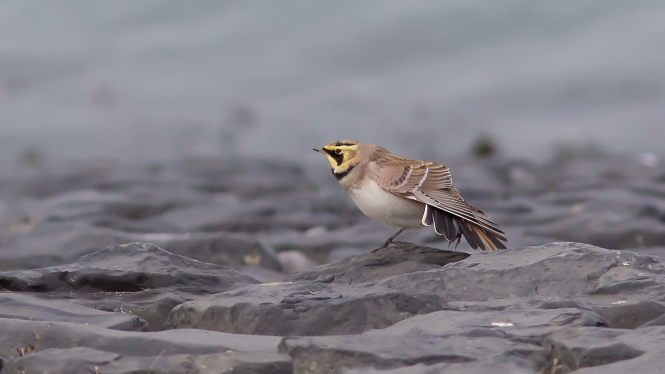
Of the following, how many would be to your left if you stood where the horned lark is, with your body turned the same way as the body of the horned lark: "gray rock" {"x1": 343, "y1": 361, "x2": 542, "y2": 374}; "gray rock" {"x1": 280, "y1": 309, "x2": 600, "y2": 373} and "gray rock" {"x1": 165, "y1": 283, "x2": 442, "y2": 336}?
3

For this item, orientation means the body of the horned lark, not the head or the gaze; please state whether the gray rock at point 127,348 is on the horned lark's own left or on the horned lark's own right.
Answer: on the horned lark's own left

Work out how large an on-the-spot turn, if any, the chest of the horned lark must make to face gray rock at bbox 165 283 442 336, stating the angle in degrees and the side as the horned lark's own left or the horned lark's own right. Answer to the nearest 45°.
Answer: approximately 90° to the horned lark's own left

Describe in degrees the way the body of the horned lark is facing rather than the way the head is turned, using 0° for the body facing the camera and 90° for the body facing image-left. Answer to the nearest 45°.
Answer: approximately 90°

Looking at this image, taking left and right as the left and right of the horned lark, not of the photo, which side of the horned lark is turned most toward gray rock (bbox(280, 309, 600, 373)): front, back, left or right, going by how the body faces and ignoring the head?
left
